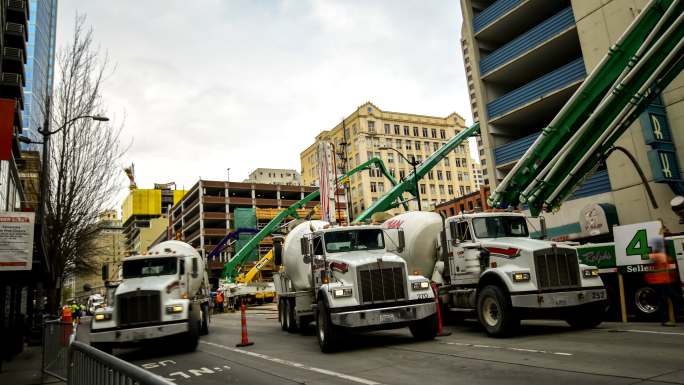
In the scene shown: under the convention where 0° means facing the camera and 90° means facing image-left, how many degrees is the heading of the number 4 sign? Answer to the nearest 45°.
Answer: approximately 0°

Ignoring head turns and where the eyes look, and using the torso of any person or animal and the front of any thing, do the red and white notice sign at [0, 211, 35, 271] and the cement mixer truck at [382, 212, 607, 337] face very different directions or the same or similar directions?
same or similar directions

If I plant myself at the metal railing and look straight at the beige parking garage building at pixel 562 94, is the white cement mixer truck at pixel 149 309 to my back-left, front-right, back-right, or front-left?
front-left

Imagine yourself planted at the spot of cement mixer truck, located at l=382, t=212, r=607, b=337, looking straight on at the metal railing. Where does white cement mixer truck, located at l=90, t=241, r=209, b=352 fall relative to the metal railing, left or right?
right

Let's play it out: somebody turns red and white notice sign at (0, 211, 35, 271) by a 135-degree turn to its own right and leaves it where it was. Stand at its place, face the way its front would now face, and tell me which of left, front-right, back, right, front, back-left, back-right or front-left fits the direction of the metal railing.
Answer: back-left

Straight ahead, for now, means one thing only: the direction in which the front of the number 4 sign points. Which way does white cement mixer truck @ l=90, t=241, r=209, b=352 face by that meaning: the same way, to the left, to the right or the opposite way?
the same way

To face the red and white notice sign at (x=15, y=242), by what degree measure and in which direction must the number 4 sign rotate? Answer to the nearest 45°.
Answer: approximately 45° to its right

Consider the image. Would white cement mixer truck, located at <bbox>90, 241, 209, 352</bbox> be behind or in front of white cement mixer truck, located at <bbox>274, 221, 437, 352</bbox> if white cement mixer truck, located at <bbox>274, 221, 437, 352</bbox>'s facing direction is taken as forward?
behind

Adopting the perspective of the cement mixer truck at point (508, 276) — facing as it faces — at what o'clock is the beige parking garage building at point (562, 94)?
The beige parking garage building is roughly at 8 o'clock from the cement mixer truck.

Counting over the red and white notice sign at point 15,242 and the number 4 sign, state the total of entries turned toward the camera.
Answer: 2

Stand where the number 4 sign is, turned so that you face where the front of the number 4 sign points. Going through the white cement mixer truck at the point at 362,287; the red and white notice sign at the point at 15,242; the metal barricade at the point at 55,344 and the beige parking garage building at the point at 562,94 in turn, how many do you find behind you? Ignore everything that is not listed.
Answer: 1

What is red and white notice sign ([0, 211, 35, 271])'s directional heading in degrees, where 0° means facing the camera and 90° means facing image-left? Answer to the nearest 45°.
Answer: approximately 0°

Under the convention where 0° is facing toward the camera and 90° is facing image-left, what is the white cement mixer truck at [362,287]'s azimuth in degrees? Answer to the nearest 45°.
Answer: approximately 315°

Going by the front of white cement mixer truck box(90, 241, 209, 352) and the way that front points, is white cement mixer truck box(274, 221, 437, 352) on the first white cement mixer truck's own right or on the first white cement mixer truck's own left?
on the first white cement mixer truck's own left
